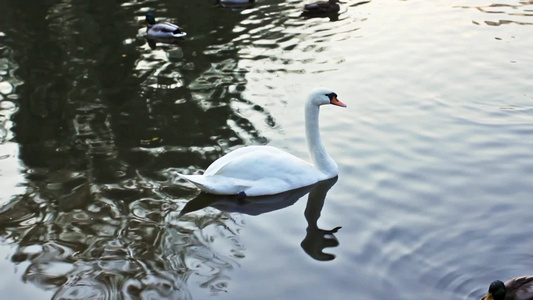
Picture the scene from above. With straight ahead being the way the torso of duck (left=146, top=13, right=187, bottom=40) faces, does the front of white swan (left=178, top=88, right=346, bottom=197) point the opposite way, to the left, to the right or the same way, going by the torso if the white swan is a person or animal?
the opposite way

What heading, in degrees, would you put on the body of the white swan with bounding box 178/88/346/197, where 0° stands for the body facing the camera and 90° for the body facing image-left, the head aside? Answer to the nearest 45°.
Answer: approximately 270°

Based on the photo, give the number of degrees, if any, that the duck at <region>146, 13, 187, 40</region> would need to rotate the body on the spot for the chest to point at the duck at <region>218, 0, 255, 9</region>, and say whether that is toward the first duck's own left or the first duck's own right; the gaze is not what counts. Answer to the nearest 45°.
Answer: approximately 135° to the first duck's own right

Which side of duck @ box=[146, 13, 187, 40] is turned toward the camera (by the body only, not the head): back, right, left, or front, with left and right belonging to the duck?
left

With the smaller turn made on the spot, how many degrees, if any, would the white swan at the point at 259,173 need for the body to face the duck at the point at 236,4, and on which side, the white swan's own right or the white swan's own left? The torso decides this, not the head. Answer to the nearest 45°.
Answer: approximately 90° to the white swan's own left

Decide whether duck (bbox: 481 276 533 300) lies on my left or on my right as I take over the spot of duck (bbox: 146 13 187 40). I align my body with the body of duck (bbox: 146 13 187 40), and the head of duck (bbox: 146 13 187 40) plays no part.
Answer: on my left

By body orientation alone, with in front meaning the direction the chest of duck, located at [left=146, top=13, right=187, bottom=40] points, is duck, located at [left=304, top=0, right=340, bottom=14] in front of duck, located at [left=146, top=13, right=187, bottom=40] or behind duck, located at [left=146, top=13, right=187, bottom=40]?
behind
